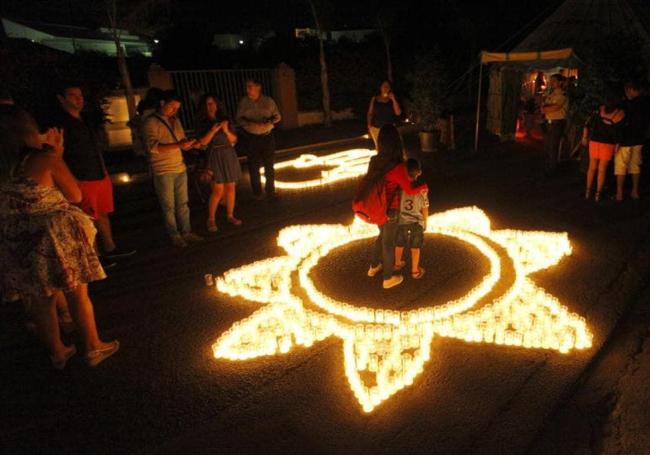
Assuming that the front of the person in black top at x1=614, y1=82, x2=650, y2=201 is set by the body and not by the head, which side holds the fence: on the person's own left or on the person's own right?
on the person's own right

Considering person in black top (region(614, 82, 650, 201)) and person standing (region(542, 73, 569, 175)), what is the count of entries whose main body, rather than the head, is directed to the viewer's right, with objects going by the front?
0

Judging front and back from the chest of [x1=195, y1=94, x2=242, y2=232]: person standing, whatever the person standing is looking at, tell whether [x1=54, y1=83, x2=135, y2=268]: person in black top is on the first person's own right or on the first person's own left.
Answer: on the first person's own right

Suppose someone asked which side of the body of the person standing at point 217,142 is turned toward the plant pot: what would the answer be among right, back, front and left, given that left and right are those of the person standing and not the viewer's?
left

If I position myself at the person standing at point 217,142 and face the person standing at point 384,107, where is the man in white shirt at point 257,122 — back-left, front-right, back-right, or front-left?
front-left

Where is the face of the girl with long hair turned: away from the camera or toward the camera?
away from the camera

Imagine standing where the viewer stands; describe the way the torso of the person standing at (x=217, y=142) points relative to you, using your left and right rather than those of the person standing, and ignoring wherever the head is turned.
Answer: facing the viewer and to the right of the viewer

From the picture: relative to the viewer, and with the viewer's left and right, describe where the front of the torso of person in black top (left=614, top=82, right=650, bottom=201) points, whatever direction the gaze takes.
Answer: facing the viewer and to the left of the viewer

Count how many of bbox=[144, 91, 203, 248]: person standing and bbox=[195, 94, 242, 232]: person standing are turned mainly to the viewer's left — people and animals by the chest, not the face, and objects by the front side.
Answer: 0

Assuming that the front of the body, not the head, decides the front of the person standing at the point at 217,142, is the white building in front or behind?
behind

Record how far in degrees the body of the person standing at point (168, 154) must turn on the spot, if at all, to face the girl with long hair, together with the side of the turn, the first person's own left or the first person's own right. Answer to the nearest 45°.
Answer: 0° — they already face them

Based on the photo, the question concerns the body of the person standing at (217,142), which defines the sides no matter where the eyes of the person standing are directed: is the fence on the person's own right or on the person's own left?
on the person's own left

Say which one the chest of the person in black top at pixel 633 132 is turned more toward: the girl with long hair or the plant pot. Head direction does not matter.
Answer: the plant pot

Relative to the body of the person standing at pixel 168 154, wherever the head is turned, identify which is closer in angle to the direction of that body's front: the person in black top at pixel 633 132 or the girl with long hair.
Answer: the girl with long hair
